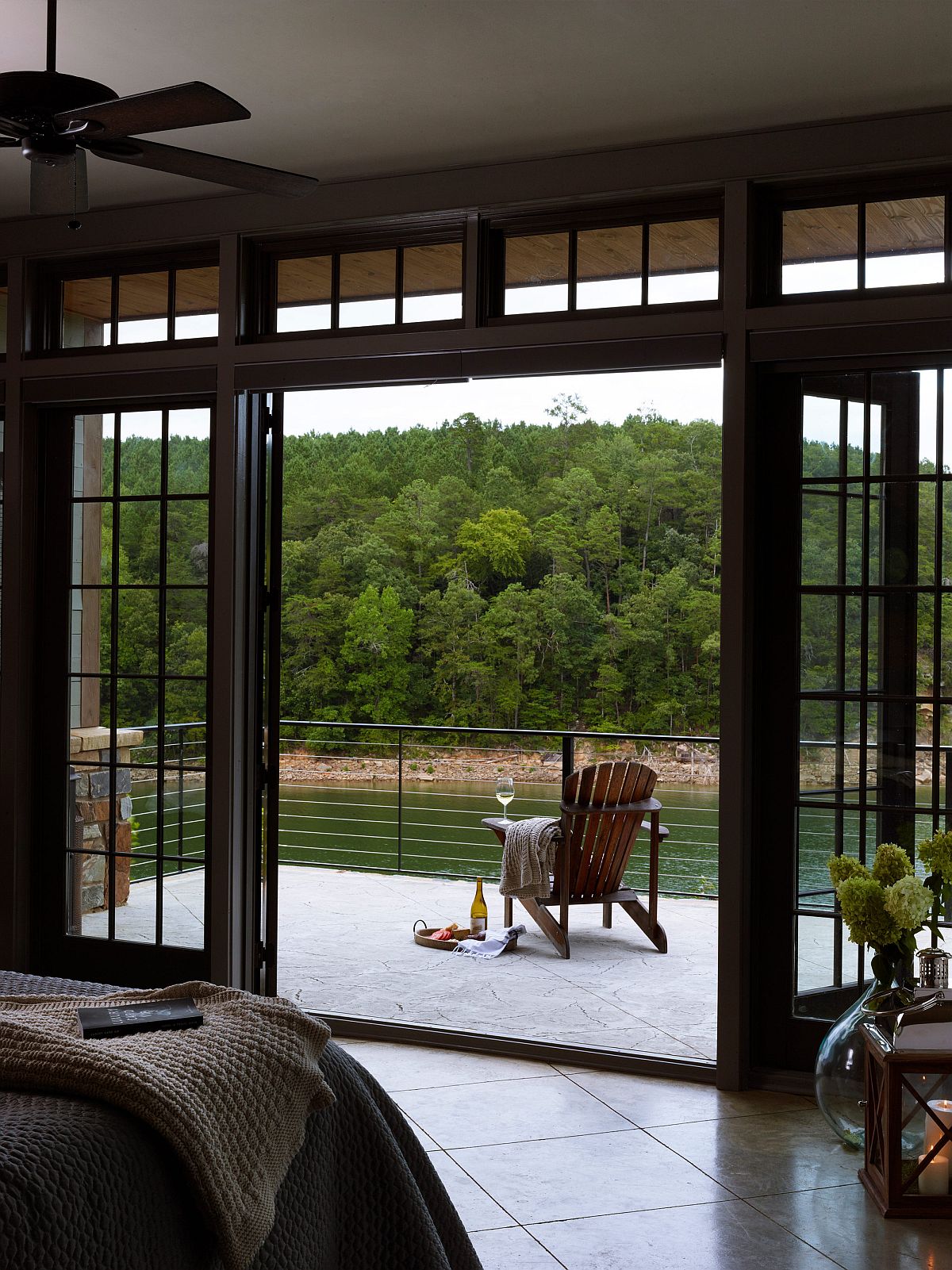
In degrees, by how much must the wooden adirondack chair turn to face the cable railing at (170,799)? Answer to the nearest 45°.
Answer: approximately 90° to its left

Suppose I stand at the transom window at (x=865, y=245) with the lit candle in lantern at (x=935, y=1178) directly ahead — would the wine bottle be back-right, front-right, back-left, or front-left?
back-right

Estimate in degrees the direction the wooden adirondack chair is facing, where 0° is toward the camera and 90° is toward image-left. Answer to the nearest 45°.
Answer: approximately 135°

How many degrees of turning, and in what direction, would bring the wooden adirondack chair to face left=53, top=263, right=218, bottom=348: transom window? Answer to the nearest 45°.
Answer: approximately 90° to its left

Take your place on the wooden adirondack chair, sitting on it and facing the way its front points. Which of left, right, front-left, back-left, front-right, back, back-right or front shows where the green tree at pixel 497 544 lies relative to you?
front-right

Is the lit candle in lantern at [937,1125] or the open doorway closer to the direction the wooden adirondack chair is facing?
the open doorway

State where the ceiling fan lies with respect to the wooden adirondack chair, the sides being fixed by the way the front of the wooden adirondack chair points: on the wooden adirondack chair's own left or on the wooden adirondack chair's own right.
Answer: on the wooden adirondack chair's own left

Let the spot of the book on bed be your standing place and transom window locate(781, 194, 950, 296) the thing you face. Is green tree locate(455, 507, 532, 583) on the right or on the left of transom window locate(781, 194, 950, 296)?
left
